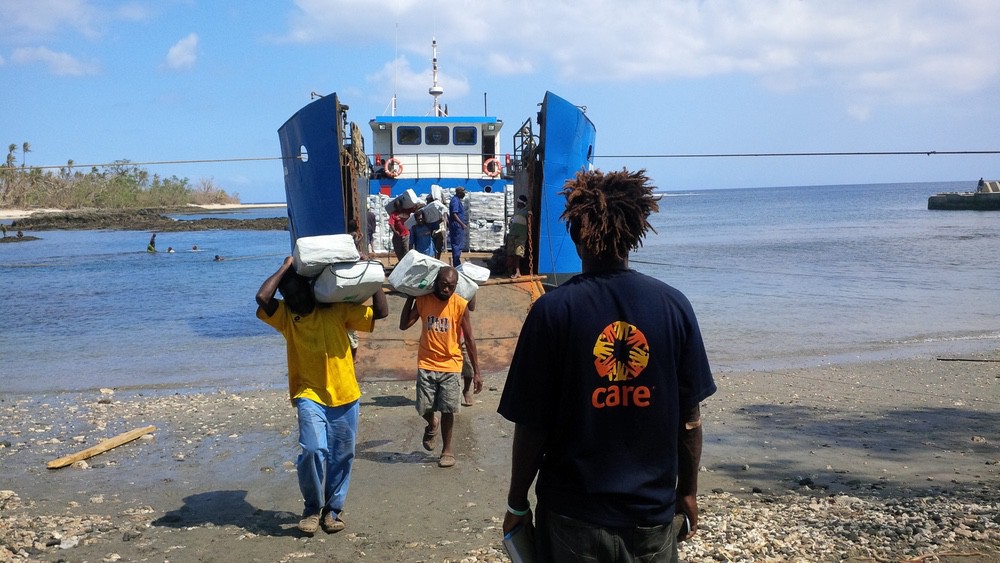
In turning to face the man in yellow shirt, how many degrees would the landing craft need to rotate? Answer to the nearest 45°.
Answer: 0° — it already faces them

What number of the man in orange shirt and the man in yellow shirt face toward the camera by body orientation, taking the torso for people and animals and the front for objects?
2

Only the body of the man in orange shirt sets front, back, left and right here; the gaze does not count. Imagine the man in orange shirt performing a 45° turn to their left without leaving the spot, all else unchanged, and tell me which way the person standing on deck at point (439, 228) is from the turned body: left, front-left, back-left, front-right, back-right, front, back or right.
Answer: back-left

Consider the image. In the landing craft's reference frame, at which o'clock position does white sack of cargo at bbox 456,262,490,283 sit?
The white sack of cargo is roughly at 12 o'clock from the landing craft.

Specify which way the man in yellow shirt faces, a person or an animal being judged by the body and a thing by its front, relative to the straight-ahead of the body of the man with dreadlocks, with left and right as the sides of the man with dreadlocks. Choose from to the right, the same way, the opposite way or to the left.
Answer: the opposite way

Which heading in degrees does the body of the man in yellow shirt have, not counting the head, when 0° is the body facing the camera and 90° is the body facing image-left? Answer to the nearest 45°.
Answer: approximately 0°

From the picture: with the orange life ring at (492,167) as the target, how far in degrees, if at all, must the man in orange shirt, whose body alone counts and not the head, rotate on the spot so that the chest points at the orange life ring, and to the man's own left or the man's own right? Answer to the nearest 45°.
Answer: approximately 180°

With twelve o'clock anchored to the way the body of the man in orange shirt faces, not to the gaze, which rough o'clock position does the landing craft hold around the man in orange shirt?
The landing craft is roughly at 6 o'clock from the man in orange shirt.

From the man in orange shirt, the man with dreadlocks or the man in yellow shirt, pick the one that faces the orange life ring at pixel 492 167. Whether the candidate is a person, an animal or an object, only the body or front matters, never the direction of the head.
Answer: the man with dreadlocks

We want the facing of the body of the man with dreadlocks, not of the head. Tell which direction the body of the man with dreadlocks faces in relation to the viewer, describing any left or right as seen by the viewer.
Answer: facing away from the viewer
